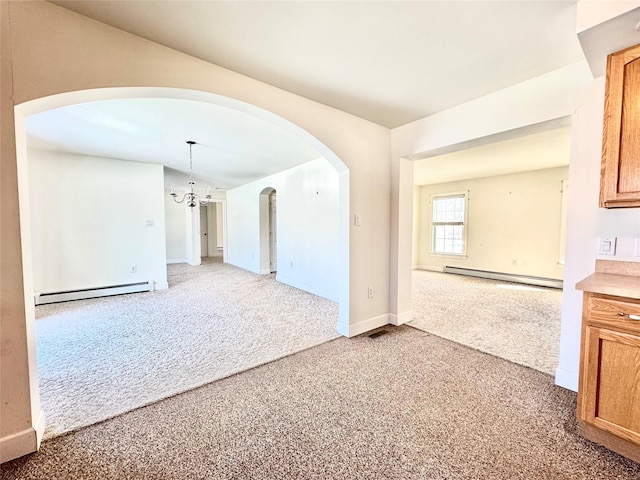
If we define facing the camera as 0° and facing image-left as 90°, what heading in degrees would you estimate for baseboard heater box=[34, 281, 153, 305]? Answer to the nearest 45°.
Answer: approximately 0°

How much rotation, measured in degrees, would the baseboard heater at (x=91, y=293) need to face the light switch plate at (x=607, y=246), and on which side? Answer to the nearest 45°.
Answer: approximately 45° to its left

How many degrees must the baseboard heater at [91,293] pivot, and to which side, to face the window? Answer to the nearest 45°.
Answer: approximately 90° to its left

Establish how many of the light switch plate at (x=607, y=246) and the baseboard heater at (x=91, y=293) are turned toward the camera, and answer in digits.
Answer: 2

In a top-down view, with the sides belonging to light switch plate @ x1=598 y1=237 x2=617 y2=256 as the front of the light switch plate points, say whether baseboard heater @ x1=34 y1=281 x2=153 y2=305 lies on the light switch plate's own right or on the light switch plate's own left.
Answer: on the light switch plate's own right

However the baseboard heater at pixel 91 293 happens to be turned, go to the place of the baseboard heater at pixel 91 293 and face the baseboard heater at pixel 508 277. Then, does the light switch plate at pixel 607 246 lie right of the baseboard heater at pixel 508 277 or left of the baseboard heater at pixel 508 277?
right

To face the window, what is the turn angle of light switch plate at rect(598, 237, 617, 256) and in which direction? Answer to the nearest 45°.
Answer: approximately 135° to its right

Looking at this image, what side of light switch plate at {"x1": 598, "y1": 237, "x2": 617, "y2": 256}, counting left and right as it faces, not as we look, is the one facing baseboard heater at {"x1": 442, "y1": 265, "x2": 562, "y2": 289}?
back

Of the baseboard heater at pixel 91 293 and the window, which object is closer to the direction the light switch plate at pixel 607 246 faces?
the baseboard heater

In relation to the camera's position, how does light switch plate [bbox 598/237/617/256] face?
facing the viewer

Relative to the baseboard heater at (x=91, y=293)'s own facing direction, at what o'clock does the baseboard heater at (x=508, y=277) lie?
the baseboard heater at (x=508, y=277) is roughly at 10 o'clock from the baseboard heater at (x=91, y=293).
